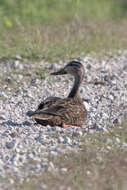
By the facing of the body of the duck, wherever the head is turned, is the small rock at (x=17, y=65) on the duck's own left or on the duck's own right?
on the duck's own left

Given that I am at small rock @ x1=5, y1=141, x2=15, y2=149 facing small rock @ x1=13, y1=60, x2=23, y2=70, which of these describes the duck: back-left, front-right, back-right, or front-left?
front-right

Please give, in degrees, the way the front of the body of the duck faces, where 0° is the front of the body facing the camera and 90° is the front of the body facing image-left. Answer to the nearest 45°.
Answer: approximately 270°

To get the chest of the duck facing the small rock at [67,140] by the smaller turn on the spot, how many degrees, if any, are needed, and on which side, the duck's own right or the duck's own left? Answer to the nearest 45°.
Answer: approximately 90° to the duck's own right

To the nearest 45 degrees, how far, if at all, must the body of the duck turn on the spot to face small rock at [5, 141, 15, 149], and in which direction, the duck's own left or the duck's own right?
approximately 135° to the duck's own right
